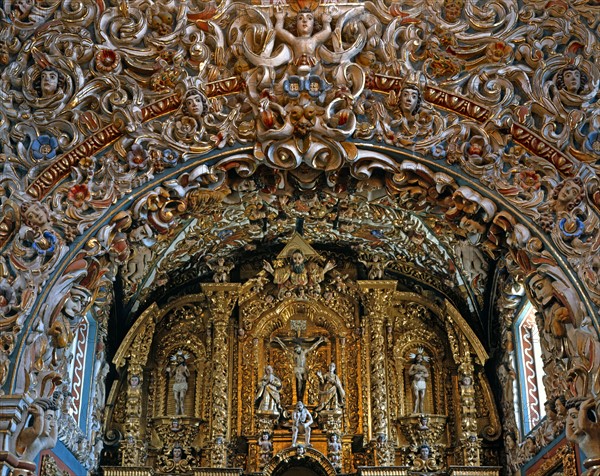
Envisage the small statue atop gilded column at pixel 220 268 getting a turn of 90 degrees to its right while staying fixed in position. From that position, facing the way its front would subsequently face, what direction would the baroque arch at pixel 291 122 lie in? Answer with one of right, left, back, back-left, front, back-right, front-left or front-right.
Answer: left

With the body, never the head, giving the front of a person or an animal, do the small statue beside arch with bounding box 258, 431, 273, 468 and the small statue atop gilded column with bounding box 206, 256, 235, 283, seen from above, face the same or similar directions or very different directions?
same or similar directions

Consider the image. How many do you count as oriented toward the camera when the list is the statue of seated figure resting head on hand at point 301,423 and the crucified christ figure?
2

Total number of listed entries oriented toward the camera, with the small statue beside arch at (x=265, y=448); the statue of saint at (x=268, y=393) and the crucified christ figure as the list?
3

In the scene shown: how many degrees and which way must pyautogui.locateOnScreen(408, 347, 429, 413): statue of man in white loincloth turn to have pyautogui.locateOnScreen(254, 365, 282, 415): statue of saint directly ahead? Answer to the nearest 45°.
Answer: approximately 90° to its right

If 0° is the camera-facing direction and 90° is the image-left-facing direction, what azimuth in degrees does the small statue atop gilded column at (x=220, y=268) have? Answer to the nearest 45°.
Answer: approximately 0°

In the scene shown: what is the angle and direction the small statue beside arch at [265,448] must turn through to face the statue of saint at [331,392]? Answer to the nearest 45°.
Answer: approximately 90° to its left

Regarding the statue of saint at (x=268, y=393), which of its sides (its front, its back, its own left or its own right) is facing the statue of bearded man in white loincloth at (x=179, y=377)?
right

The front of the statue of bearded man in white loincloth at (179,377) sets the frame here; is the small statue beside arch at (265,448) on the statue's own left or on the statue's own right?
on the statue's own left

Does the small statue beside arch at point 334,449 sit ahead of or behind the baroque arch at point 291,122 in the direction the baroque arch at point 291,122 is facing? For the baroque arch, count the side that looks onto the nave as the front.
behind

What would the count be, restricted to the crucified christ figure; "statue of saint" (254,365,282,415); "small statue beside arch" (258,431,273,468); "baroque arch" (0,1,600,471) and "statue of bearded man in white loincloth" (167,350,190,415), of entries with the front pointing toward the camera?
5

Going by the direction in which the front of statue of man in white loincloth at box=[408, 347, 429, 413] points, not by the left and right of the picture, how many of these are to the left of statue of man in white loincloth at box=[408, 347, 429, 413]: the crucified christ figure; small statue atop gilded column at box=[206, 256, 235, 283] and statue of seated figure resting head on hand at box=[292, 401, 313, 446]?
0

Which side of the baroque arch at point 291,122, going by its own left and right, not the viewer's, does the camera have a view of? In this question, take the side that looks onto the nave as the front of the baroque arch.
front

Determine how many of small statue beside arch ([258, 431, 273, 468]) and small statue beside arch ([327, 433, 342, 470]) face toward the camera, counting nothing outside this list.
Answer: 2

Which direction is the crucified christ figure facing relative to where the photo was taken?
toward the camera

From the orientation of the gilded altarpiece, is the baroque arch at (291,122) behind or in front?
in front

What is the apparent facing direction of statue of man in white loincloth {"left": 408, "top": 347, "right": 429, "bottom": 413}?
toward the camera

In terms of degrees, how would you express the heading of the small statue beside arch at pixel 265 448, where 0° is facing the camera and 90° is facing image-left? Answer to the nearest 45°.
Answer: approximately 0°
